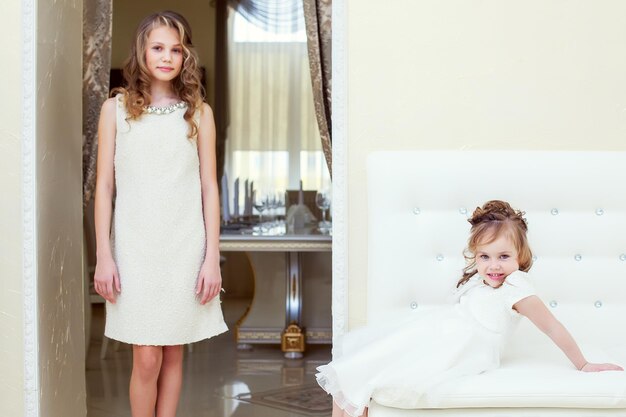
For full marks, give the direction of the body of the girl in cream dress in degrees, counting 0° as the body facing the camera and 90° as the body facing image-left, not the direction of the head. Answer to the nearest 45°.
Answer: approximately 0°

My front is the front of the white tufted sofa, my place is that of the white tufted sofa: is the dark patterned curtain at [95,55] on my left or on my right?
on my right

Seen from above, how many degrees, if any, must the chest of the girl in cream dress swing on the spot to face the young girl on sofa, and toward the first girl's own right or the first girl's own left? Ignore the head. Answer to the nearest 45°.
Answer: approximately 45° to the first girl's own left

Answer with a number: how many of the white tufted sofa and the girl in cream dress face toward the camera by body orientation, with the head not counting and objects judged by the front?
2

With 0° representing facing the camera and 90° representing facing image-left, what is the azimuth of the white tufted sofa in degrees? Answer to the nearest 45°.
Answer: approximately 0°

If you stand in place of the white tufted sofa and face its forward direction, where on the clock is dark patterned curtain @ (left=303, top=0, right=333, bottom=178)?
The dark patterned curtain is roughly at 4 o'clock from the white tufted sofa.

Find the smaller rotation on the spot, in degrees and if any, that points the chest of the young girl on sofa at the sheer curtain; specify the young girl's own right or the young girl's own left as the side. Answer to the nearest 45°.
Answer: approximately 135° to the young girl's own right
